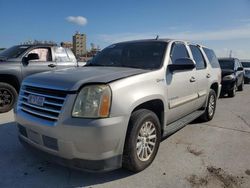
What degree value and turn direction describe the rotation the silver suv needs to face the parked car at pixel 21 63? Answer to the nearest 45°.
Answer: approximately 90° to its right

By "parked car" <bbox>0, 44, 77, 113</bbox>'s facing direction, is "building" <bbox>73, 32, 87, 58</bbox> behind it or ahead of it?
behind

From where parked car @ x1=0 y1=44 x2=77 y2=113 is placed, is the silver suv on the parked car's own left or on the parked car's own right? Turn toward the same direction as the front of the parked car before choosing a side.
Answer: on the parked car's own left

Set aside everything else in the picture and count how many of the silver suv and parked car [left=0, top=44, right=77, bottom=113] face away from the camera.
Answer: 0

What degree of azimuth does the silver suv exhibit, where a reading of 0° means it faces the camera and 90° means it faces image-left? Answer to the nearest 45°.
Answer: approximately 45°

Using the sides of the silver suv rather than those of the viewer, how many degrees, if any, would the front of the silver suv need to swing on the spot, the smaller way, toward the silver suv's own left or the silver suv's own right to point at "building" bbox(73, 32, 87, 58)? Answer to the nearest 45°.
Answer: approximately 135° to the silver suv's own right
